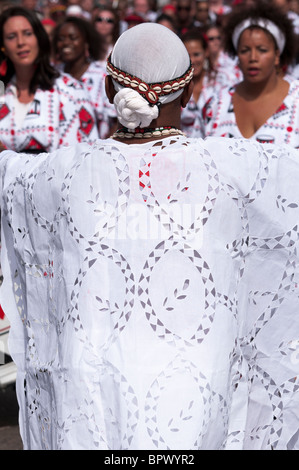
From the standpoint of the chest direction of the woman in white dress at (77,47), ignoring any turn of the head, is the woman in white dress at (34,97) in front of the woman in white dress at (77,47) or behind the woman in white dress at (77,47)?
in front

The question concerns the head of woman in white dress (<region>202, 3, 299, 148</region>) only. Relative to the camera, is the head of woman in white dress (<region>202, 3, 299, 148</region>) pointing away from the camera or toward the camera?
toward the camera

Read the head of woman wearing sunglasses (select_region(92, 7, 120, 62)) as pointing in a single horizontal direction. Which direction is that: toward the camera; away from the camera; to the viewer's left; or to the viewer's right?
toward the camera

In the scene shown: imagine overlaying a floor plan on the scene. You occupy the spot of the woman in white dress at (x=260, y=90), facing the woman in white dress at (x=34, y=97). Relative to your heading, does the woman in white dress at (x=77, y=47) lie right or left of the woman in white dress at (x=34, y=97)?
right

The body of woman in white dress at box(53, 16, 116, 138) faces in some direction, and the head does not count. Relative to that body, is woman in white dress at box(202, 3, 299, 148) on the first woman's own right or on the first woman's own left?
on the first woman's own left

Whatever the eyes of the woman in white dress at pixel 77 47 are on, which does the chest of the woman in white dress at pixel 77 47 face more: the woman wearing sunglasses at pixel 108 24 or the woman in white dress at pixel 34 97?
the woman in white dress

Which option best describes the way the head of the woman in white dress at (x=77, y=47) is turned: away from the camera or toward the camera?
toward the camera

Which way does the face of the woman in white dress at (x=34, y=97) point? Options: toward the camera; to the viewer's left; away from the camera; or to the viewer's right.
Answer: toward the camera

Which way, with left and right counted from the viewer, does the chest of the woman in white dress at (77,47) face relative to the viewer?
facing the viewer and to the left of the viewer

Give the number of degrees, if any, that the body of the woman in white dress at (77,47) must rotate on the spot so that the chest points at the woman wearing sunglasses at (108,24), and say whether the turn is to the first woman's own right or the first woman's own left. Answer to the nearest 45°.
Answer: approximately 135° to the first woman's own right
